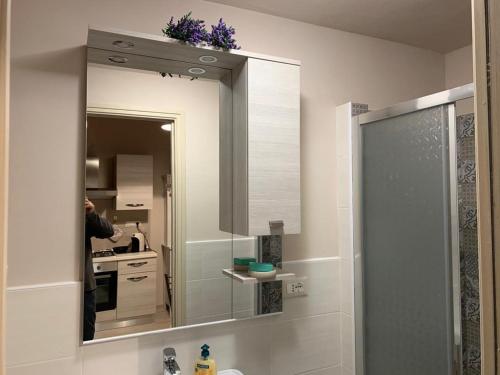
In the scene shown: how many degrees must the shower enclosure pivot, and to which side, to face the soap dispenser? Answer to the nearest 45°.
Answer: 0° — it already faces it

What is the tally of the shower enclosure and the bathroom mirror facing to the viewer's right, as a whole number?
0

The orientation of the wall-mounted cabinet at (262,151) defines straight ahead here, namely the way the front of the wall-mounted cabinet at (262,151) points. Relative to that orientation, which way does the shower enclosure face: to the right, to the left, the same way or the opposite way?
to the right

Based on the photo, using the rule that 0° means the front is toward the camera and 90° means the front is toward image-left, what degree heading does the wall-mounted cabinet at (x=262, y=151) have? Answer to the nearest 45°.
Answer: approximately 315°

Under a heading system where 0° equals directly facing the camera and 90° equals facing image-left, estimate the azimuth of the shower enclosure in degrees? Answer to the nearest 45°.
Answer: approximately 45°

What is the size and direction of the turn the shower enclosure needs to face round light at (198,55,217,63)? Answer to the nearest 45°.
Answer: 0° — it already faces it

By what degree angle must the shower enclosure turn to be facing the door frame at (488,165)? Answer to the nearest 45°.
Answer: approximately 45° to its left

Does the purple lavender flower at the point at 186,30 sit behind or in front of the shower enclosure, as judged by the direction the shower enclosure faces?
in front

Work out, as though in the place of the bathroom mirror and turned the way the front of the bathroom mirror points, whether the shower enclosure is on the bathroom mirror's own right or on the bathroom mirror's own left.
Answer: on the bathroom mirror's own left

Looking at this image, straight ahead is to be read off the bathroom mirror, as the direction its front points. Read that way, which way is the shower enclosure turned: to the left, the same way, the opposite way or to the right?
to the right

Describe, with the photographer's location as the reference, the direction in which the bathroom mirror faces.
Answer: facing the viewer
